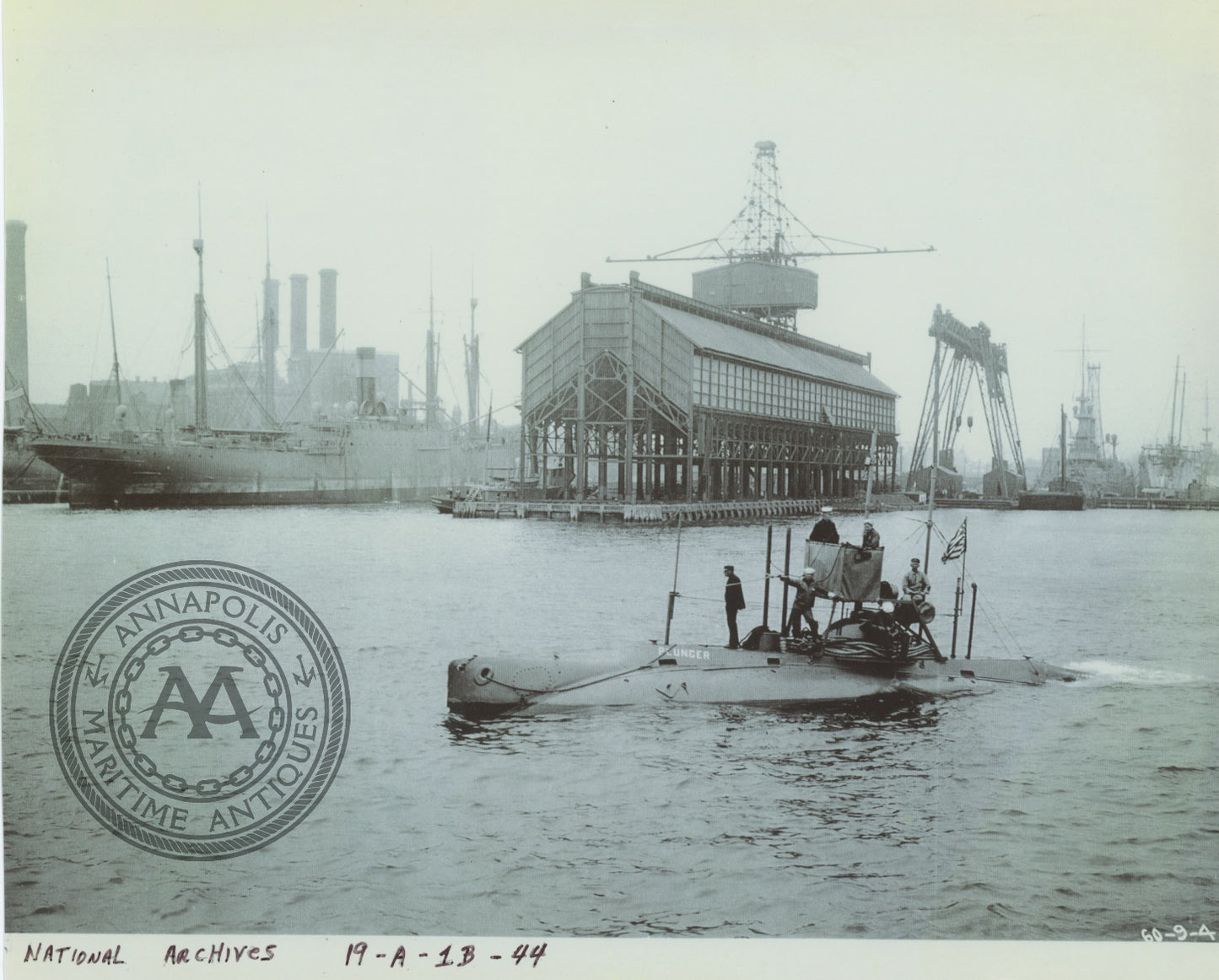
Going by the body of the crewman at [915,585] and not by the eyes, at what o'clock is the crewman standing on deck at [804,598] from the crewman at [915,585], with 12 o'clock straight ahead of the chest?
the crewman standing on deck at [804,598] is roughly at 2 o'clock from the crewman at [915,585].

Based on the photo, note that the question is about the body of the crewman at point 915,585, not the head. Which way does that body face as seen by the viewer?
toward the camera

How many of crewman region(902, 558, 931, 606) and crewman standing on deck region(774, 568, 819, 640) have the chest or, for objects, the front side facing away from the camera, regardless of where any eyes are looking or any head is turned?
0
